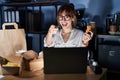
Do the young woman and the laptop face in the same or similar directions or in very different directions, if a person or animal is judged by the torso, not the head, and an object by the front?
very different directions

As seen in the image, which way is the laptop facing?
away from the camera

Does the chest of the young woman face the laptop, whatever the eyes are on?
yes

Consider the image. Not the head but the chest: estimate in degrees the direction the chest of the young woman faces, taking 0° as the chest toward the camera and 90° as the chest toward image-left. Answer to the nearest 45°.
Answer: approximately 0°

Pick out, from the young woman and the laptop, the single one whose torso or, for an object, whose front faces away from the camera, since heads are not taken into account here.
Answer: the laptop

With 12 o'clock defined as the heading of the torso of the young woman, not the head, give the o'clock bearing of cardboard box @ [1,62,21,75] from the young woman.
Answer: The cardboard box is roughly at 1 o'clock from the young woman.

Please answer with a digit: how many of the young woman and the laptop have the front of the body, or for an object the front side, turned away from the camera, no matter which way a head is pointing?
1

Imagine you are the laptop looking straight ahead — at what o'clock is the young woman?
The young woman is roughly at 12 o'clock from the laptop.

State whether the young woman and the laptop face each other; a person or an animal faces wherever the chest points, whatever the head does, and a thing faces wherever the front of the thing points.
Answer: yes

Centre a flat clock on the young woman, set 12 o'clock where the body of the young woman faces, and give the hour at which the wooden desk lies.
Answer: The wooden desk is roughly at 12 o'clock from the young woman.
